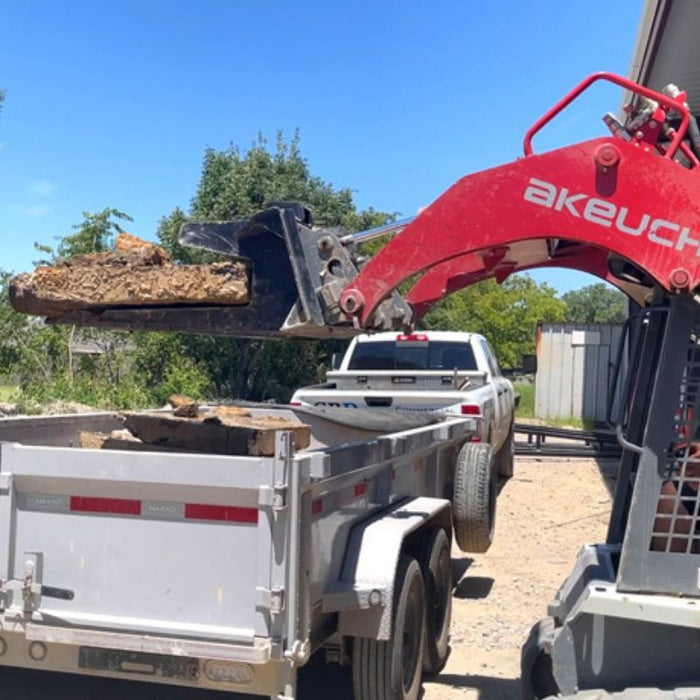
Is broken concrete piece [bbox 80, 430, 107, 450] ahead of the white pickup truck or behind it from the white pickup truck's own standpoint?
behind

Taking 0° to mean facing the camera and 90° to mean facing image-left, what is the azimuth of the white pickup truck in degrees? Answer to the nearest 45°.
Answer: approximately 180°

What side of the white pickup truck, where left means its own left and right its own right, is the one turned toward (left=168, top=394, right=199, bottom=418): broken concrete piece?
back

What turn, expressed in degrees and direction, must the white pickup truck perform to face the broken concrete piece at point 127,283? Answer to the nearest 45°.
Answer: approximately 180°

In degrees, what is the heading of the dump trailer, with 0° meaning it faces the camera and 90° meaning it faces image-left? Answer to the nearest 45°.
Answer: approximately 225°
